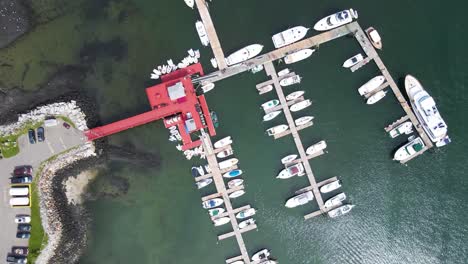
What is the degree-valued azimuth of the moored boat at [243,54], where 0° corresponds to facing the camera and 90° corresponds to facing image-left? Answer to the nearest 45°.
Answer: approximately 225°

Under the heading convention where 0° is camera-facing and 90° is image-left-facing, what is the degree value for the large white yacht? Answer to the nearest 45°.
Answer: approximately 135°

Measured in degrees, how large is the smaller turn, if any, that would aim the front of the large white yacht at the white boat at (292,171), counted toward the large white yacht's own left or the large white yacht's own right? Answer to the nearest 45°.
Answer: approximately 90° to the large white yacht's own left

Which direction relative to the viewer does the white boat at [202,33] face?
away from the camera

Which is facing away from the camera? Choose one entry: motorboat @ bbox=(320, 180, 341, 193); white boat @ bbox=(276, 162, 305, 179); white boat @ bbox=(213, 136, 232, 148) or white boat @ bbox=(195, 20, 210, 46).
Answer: white boat @ bbox=(195, 20, 210, 46)

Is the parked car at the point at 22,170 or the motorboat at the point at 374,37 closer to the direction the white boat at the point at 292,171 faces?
the parked car

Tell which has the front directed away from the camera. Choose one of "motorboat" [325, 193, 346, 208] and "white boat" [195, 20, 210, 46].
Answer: the white boat
